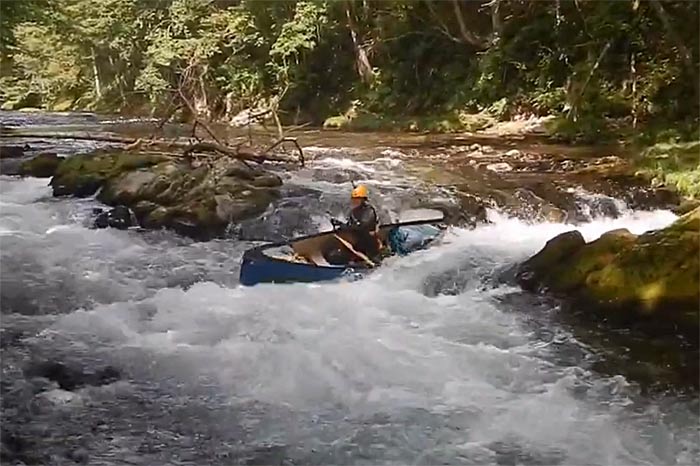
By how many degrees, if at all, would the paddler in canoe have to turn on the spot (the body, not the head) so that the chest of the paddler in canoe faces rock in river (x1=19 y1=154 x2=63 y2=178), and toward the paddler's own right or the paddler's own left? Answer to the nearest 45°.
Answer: approximately 45° to the paddler's own right

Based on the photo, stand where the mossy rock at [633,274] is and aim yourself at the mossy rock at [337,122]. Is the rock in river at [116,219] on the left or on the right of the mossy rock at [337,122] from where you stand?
left

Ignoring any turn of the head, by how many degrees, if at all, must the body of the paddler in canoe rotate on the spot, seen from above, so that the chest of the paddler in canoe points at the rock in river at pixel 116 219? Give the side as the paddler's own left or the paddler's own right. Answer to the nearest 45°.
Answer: approximately 45° to the paddler's own right

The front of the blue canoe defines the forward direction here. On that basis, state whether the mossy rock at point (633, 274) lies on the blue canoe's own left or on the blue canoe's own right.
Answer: on the blue canoe's own left

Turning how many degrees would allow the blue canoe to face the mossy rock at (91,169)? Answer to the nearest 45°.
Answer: approximately 90° to its right

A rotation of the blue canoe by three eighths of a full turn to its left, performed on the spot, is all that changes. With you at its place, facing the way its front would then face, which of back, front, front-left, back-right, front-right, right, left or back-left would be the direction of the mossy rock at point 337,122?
left

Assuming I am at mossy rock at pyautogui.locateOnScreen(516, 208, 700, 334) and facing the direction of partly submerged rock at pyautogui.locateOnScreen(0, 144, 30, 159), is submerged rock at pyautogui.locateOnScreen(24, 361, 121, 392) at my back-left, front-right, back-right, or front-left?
front-left

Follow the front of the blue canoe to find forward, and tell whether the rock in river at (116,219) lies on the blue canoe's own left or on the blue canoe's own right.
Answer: on the blue canoe's own right

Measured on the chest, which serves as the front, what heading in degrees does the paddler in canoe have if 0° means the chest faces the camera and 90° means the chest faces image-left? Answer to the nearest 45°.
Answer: approximately 90°

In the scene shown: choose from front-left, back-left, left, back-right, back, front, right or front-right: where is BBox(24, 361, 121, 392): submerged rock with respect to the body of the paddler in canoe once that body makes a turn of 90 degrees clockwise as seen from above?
back-left

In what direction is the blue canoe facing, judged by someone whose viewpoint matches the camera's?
facing the viewer and to the left of the viewer

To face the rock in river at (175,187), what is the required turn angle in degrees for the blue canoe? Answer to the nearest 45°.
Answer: approximately 90° to its right

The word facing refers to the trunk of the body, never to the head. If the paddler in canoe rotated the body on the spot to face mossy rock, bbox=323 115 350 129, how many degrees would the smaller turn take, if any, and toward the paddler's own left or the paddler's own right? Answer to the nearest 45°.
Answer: approximately 90° to the paddler's own right
